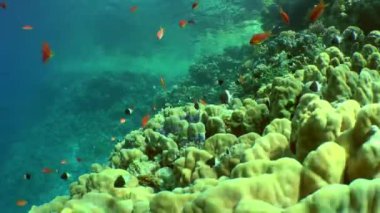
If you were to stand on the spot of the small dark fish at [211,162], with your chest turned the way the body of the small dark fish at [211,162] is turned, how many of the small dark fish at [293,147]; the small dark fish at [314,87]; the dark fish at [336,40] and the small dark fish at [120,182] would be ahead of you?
1

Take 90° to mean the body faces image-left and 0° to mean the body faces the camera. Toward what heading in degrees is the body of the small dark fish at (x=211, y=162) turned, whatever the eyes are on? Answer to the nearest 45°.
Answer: approximately 90°

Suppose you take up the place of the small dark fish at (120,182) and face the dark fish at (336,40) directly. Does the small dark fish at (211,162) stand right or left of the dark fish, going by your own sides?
right

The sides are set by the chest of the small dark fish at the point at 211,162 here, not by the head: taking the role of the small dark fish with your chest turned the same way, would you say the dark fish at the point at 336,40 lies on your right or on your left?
on your right

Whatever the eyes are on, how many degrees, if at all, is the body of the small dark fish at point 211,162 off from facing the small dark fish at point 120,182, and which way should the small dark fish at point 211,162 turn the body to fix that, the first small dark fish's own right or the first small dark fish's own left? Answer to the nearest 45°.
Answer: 0° — it already faces it

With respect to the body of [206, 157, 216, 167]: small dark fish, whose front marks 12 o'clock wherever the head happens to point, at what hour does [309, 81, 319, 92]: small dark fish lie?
[309, 81, 319, 92]: small dark fish is roughly at 5 o'clock from [206, 157, 216, 167]: small dark fish.

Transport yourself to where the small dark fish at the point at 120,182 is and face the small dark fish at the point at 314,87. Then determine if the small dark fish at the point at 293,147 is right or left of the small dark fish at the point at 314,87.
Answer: right

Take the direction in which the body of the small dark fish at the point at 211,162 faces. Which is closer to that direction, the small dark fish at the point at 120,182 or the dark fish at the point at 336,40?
the small dark fish
